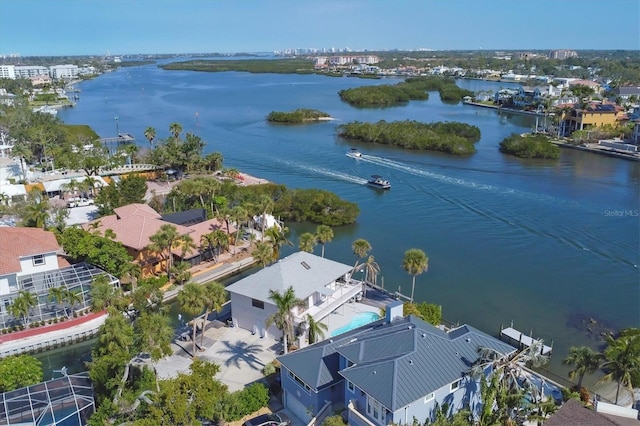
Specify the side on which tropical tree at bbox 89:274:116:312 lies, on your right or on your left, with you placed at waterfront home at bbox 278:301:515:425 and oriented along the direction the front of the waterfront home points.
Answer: on your right

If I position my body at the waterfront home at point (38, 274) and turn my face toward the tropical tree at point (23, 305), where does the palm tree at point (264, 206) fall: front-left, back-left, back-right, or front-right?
back-left

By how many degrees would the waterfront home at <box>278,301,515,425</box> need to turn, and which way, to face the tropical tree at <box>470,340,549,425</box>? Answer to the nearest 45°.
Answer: approximately 135° to its left

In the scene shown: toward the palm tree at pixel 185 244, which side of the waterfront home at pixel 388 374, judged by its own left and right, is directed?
right

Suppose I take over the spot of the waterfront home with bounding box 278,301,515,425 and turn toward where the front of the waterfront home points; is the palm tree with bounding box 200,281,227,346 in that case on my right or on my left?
on my right

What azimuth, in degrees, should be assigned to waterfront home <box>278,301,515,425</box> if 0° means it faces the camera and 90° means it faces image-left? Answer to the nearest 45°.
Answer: approximately 45°

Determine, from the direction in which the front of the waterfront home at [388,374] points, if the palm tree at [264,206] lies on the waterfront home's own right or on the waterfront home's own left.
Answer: on the waterfront home's own right

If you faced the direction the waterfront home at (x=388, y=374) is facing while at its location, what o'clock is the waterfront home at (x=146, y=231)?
the waterfront home at (x=146, y=231) is roughly at 3 o'clock from the waterfront home at (x=388, y=374).

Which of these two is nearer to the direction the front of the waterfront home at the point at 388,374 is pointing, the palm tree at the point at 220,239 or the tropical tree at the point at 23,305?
the tropical tree

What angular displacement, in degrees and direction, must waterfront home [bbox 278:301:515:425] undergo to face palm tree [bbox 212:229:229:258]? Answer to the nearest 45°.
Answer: approximately 90° to its right

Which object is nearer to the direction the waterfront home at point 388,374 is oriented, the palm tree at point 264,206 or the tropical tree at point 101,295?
the tropical tree
